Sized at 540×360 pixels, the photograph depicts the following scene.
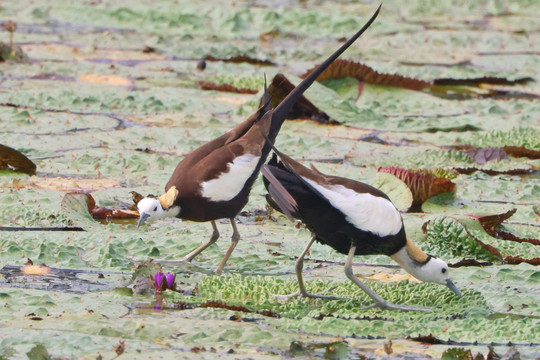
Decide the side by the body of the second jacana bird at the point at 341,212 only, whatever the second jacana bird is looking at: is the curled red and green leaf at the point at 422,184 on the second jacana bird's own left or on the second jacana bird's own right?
on the second jacana bird's own left

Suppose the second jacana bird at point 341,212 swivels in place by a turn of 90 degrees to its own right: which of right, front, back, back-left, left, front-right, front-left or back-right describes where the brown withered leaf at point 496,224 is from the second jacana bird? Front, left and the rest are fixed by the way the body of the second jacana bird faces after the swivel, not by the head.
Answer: back-left

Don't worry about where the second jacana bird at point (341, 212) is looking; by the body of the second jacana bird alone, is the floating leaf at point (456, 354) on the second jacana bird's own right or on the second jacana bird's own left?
on the second jacana bird's own right

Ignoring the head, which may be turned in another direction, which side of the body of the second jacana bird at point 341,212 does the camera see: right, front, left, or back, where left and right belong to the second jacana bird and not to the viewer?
right

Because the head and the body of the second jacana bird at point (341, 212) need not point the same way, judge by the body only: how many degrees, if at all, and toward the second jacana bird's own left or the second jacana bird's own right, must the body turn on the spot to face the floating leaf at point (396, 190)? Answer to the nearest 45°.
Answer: approximately 90° to the second jacana bird's own left

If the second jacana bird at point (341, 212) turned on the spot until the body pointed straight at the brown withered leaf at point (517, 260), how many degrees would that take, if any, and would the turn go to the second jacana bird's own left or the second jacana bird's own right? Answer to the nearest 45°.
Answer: approximately 45° to the second jacana bird's own left

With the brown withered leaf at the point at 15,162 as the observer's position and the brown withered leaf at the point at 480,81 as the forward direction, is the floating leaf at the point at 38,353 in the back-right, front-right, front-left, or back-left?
back-right

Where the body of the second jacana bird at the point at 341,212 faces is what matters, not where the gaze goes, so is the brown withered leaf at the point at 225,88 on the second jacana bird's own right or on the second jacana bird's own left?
on the second jacana bird's own left

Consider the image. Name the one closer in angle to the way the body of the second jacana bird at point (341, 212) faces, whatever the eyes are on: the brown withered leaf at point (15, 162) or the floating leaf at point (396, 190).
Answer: the floating leaf

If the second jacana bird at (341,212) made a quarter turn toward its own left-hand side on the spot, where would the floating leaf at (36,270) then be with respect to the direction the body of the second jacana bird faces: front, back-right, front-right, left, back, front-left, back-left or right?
left

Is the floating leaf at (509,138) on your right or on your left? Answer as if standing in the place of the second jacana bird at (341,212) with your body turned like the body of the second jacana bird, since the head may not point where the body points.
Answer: on your left

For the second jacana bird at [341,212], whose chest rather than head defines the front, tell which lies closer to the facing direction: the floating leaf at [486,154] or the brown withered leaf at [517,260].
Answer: the brown withered leaf

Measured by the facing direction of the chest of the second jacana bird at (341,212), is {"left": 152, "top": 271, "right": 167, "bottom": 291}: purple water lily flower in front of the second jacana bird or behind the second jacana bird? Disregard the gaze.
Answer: behind

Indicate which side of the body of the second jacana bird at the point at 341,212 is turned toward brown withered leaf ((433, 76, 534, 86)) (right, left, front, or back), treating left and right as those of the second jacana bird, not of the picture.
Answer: left

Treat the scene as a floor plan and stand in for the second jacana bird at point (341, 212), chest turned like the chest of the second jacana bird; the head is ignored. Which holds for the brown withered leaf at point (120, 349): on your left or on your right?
on your right
